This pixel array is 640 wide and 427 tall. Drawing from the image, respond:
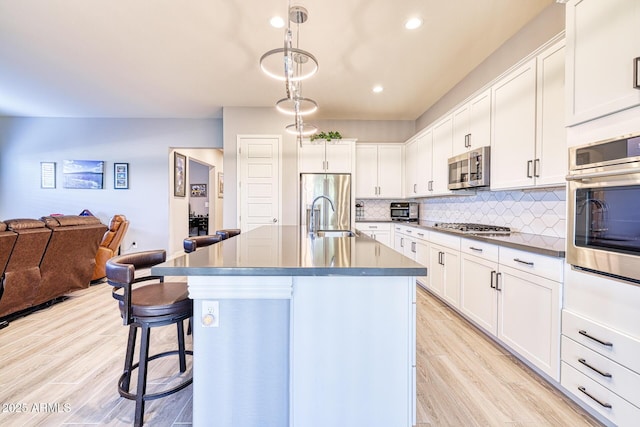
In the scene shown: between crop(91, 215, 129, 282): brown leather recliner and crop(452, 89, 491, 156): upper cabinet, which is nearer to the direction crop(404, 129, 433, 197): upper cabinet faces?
the brown leather recliner

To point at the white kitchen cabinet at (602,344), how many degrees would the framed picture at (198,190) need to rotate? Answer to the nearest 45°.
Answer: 0° — it already faces it

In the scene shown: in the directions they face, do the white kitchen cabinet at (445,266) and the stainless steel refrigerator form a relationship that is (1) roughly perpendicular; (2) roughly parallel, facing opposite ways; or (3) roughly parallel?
roughly perpendicular

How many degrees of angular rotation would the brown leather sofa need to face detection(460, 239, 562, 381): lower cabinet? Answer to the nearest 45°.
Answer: approximately 180°

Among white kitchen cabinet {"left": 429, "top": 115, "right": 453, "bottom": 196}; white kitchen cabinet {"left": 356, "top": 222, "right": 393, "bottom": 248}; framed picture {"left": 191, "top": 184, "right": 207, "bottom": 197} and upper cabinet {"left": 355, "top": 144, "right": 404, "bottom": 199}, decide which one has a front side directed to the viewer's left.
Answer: white kitchen cabinet {"left": 429, "top": 115, "right": 453, "bottom": 196}

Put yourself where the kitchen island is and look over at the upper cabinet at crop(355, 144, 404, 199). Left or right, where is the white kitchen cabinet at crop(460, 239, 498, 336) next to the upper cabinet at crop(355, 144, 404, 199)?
right

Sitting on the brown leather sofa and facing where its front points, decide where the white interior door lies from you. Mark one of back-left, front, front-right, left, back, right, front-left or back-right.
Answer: back-right

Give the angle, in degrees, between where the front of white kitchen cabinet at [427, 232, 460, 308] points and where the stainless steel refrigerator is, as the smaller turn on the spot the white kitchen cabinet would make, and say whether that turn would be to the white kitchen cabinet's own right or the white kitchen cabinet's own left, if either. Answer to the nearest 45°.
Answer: approximately 90° to the white kitchen cabinet's own right
